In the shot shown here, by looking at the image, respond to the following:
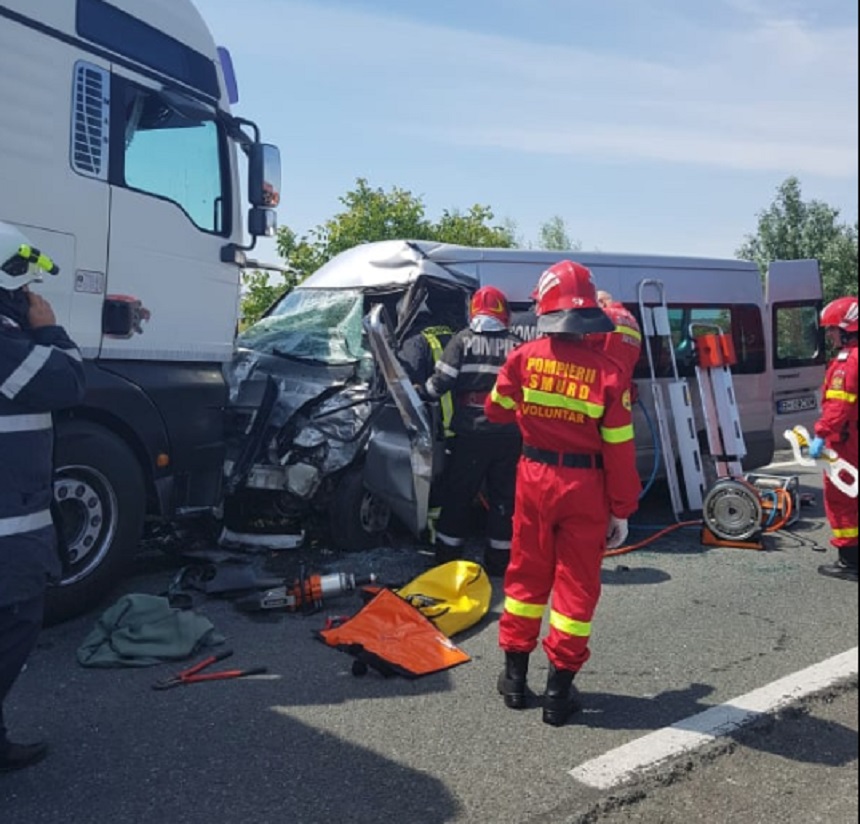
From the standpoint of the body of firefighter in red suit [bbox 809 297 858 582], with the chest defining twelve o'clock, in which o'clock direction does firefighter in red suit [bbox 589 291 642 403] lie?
firefighter in red suit [bbox 589 291 642 403] is roughly at 12 o'clock from firefighter in red suit [bbox 809 297 858 582].

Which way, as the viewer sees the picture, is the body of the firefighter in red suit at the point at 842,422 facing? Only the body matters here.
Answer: to the viewer's left

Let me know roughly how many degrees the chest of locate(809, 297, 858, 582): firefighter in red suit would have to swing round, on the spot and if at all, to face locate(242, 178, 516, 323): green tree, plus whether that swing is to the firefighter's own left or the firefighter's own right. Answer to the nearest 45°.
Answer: approximately 45° to the firefighter's own right

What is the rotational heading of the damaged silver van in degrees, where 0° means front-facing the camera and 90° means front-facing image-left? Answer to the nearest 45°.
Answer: approximately 45°

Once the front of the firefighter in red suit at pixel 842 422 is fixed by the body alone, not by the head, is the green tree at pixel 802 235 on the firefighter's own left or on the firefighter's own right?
on the firefighter's own right

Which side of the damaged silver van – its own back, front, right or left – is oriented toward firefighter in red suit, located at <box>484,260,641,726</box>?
left

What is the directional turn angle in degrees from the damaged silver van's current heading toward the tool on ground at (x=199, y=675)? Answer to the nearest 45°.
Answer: approximately 45° to its left
